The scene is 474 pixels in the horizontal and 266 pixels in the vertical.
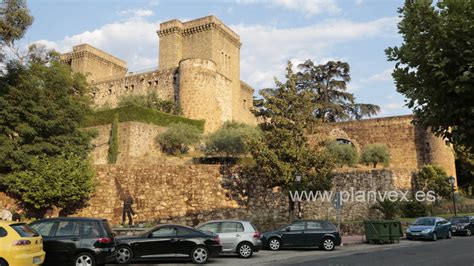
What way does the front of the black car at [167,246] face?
to the viewer's left

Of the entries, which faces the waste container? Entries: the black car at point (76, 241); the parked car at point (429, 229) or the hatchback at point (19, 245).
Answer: the parked car

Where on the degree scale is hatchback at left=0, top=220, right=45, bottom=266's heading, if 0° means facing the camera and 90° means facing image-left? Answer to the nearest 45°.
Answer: approximately 135°

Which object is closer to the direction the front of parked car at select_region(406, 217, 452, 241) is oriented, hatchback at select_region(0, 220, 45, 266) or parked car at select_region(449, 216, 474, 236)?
the hatchback

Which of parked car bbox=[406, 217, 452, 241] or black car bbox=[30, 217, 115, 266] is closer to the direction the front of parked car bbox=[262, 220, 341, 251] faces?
the black car

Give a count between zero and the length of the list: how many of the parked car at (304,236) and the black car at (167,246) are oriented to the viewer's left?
2

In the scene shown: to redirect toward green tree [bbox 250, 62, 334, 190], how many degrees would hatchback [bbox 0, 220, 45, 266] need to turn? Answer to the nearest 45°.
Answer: approximately 90° to its right

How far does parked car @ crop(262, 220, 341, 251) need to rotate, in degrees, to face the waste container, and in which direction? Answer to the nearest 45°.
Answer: approximately 135° to its right

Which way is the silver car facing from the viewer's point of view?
to the viewer's left

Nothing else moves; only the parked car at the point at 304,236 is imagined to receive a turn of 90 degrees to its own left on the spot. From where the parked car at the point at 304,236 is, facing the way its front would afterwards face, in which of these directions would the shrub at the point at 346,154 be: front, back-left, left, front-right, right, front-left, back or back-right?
back

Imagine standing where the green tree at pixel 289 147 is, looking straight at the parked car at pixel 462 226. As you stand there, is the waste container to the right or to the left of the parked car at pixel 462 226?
right

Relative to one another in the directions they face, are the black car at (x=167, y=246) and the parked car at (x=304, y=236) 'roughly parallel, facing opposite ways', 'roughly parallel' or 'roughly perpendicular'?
roughly parallel

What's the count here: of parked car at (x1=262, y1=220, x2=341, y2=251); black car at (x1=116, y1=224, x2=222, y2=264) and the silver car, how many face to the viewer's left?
3

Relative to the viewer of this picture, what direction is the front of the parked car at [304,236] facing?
facing to the left of the viewer
